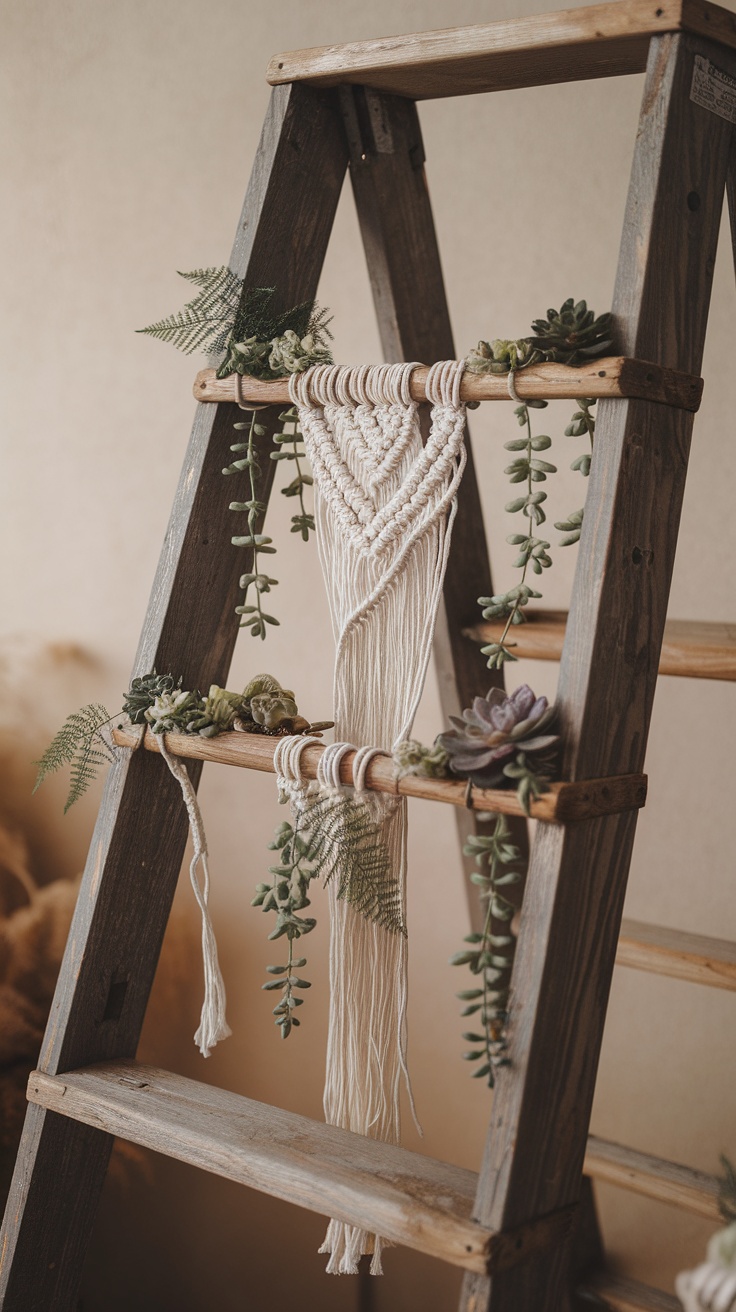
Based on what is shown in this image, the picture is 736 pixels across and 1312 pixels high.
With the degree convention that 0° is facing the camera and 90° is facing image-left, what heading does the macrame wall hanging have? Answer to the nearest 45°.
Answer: approximately 0°
